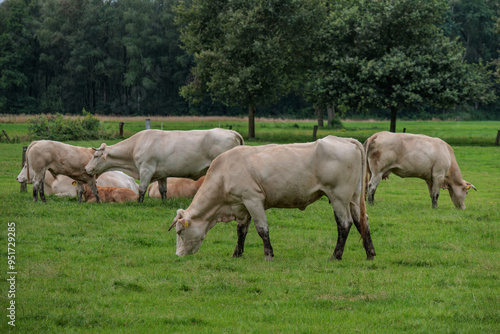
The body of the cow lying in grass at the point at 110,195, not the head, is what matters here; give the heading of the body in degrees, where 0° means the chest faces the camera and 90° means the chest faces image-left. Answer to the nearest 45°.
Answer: approximately 90°

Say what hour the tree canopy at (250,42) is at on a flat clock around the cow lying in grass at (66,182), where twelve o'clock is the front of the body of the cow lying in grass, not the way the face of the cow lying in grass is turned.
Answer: The tree canopy is roughly at 4 o'clock from the cow lying in grass.

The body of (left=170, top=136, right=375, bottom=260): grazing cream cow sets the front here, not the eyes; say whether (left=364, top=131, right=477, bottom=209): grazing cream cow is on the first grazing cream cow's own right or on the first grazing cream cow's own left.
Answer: on the first grazing cream cow's own right

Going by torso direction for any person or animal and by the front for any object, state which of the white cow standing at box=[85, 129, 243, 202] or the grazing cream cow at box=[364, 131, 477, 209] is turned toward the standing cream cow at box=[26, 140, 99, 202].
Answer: the white cow standing

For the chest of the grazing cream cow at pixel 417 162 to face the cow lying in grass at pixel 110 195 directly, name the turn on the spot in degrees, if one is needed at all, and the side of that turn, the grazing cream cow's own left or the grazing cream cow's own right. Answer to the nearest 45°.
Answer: approximately 180°

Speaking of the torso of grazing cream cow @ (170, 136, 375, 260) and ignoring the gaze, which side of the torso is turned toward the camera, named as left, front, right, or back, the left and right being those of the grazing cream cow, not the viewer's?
left

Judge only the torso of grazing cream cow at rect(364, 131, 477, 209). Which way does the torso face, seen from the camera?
to the viewer's right

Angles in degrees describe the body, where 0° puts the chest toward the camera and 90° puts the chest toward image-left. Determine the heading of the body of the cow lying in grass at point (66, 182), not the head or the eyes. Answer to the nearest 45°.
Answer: approximately 90°
